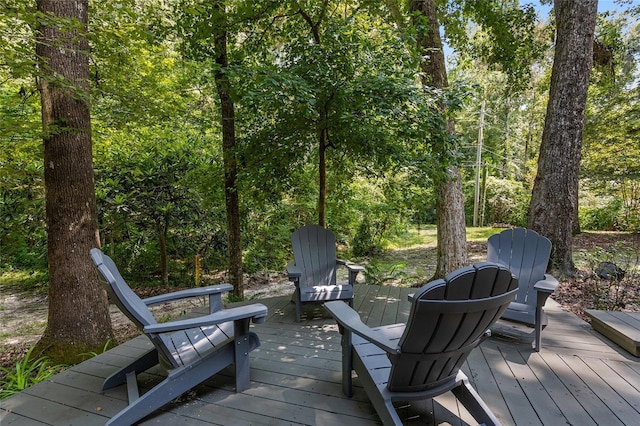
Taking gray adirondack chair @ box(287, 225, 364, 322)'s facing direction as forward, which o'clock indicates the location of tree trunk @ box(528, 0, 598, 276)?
The tree trunk is roughly at 8 o'clock from the gray adirondack chair.

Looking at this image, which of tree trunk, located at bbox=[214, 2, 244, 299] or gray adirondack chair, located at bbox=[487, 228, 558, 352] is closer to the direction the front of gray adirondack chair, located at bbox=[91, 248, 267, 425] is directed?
the gray adirondack chair

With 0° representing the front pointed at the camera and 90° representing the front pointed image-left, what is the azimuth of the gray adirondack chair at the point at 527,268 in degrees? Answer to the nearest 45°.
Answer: approximately 45°

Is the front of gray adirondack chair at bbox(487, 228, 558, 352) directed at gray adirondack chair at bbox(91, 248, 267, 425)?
yes

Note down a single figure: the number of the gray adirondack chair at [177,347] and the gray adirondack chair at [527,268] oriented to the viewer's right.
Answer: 1

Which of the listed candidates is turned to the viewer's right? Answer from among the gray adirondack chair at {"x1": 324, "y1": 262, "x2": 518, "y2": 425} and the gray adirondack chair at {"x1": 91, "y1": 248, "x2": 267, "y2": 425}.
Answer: the gray adirondack chair at {"x1": 91, "y1": 248, "x2": 267, "y2": 425}

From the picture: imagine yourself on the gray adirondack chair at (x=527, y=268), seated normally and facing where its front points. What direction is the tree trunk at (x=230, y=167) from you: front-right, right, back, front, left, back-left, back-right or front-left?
front-right

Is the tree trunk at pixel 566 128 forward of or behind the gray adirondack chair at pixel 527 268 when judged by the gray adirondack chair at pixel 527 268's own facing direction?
behind

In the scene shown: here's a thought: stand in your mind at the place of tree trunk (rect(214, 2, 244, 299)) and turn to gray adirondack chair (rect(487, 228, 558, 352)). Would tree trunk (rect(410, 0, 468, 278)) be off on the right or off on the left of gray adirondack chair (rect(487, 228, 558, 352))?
left

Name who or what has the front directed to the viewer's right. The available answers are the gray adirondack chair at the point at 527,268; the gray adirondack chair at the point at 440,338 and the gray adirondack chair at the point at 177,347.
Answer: the gray adirondack chair at the point at 177,347

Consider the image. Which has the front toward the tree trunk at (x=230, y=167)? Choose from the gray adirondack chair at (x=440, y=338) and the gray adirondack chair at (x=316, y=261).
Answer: the gray adirondack chair at (x=440, y=338)

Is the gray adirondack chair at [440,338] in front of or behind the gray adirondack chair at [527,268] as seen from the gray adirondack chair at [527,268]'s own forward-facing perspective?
in front

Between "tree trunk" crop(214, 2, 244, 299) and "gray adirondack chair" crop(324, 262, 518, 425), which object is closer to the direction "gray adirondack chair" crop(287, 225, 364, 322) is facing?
the gray adirondack chair

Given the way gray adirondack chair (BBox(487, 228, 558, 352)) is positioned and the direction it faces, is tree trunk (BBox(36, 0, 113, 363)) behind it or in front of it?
in front

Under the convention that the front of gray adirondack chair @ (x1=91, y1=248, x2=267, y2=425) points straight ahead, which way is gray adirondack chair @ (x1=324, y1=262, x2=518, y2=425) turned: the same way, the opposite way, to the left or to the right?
to the left

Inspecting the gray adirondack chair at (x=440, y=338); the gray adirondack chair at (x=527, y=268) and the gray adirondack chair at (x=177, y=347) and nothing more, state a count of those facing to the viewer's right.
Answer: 1

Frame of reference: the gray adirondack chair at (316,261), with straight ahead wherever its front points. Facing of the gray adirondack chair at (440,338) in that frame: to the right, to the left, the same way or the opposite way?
the opposite way
